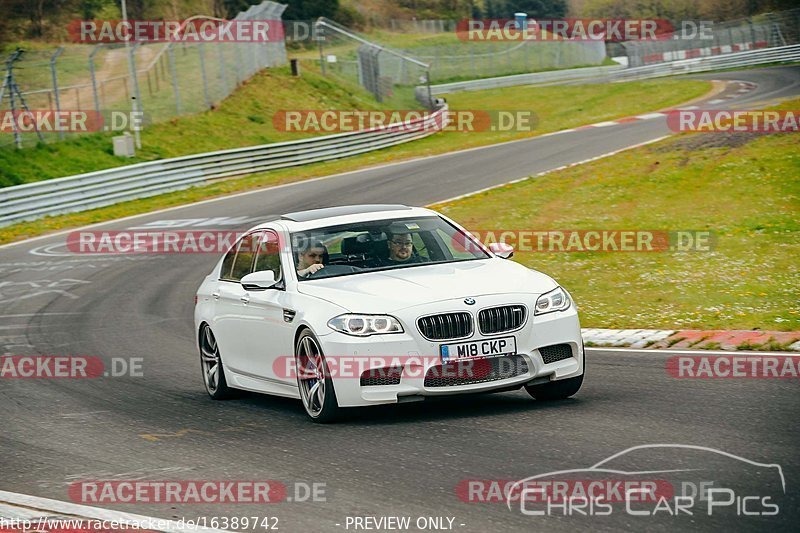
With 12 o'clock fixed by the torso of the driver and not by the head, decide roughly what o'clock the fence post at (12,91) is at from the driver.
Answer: The fence post is roughly at 7 o'clock from the driver.

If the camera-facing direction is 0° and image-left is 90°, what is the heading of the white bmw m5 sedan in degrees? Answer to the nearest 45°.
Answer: approximately 315°

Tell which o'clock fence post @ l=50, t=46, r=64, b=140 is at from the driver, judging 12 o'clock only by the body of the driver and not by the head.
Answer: The fence post is roughly at 7 o'clock from the driver.

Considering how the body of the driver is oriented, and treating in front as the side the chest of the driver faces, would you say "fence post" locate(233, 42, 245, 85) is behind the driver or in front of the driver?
behind

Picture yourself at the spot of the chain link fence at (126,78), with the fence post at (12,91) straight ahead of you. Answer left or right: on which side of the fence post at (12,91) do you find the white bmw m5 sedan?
left

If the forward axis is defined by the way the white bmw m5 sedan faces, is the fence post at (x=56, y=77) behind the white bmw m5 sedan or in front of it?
behind

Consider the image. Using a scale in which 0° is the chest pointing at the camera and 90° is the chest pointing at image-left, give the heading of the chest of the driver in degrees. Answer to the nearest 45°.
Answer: approximately 315°

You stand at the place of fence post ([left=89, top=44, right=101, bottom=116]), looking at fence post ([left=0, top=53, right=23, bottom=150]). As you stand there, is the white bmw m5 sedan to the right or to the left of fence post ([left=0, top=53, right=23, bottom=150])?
left
